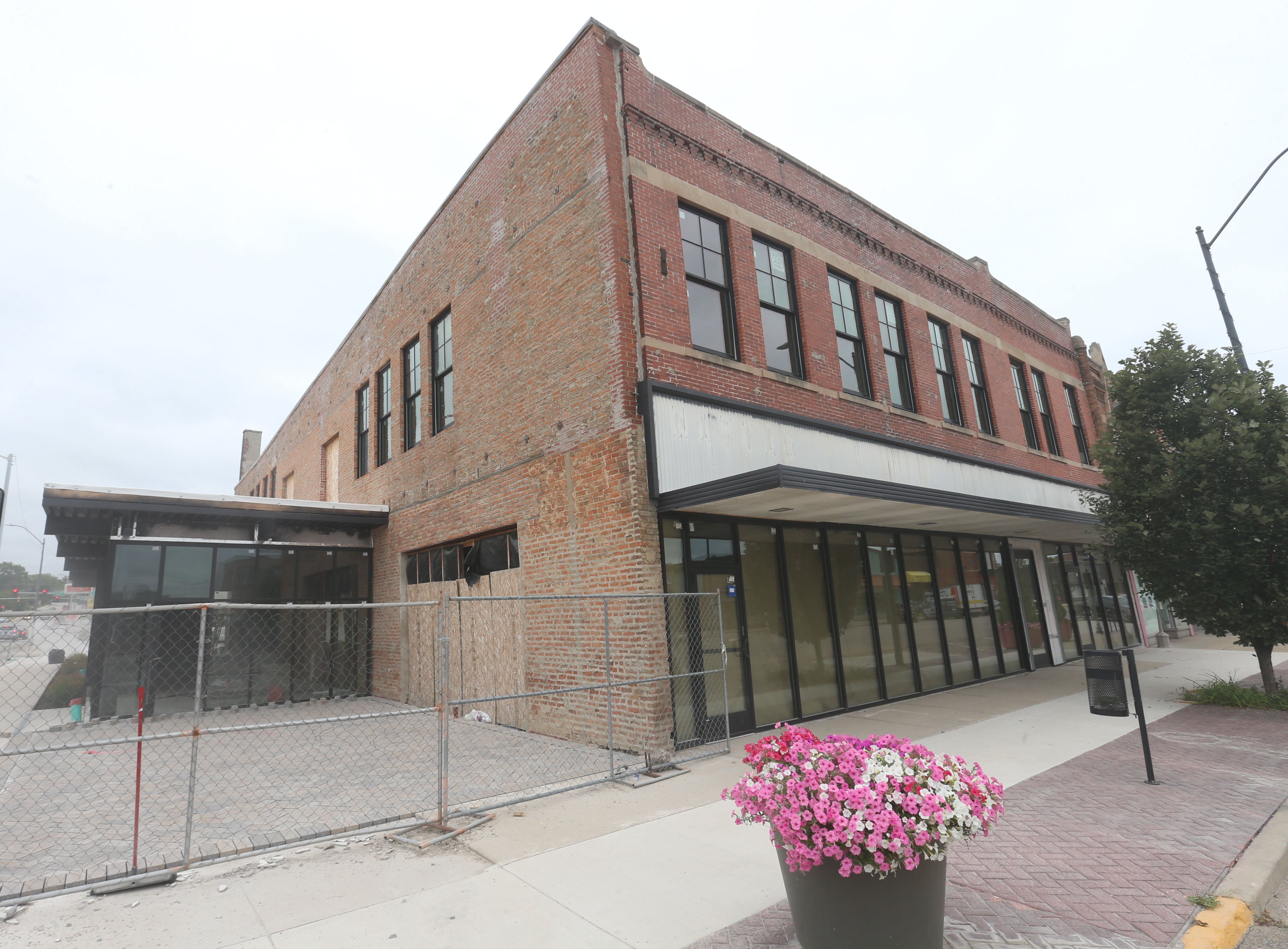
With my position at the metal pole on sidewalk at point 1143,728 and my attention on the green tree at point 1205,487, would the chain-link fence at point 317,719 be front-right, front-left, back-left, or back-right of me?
back-left

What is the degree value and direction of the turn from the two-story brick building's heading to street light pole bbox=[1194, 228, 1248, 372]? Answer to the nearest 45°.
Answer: approximately 45° to its left

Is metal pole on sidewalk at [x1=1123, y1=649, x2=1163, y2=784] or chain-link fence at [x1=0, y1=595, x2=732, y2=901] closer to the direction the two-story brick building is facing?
the metal pole on sidewalk

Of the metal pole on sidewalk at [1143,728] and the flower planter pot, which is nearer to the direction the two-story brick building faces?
the metal pole on sidewalk

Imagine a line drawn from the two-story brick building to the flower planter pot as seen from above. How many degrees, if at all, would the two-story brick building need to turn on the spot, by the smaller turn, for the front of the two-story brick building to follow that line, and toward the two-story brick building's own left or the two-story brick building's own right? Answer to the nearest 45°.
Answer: approximately 45° to the two-story brick building's own right

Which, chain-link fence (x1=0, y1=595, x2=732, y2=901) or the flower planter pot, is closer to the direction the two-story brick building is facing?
the flower planter pot

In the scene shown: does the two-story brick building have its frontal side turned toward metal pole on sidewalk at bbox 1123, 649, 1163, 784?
yes
